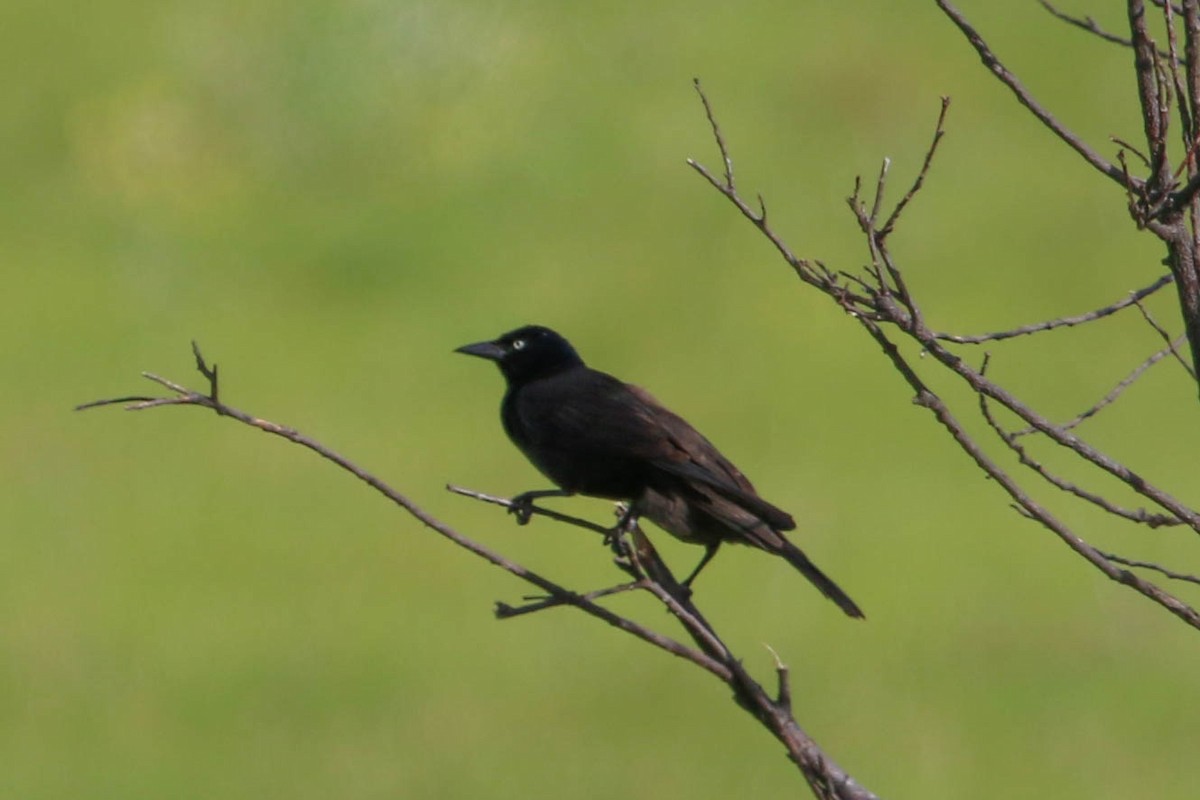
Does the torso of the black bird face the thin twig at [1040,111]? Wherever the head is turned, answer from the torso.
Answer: no

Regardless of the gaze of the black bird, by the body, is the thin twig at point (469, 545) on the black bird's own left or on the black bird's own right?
on the black bird's own left

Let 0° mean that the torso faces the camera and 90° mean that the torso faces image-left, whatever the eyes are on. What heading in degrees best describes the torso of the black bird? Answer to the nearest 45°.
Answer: approximately 90°
